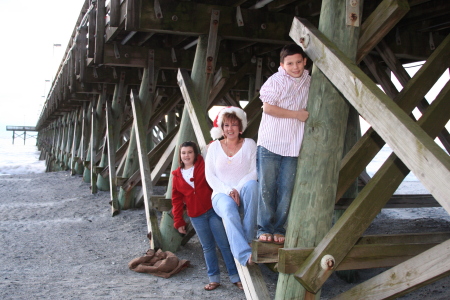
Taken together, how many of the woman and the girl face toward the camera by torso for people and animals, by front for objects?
2

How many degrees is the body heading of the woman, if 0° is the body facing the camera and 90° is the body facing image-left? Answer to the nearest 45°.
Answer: approximately 0°

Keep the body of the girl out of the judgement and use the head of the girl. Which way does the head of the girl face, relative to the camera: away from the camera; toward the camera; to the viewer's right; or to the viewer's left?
toward the camera

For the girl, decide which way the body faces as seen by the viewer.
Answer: toward the camera

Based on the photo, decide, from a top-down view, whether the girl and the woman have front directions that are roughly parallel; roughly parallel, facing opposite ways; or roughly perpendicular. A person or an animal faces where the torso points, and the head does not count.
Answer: roughly parallel

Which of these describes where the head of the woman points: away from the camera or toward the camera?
toward the camera

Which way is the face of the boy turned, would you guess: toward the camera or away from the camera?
toward the camera

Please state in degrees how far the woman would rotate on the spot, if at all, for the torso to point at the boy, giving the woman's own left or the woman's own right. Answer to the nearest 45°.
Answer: approximately 45° to the woman's own left
